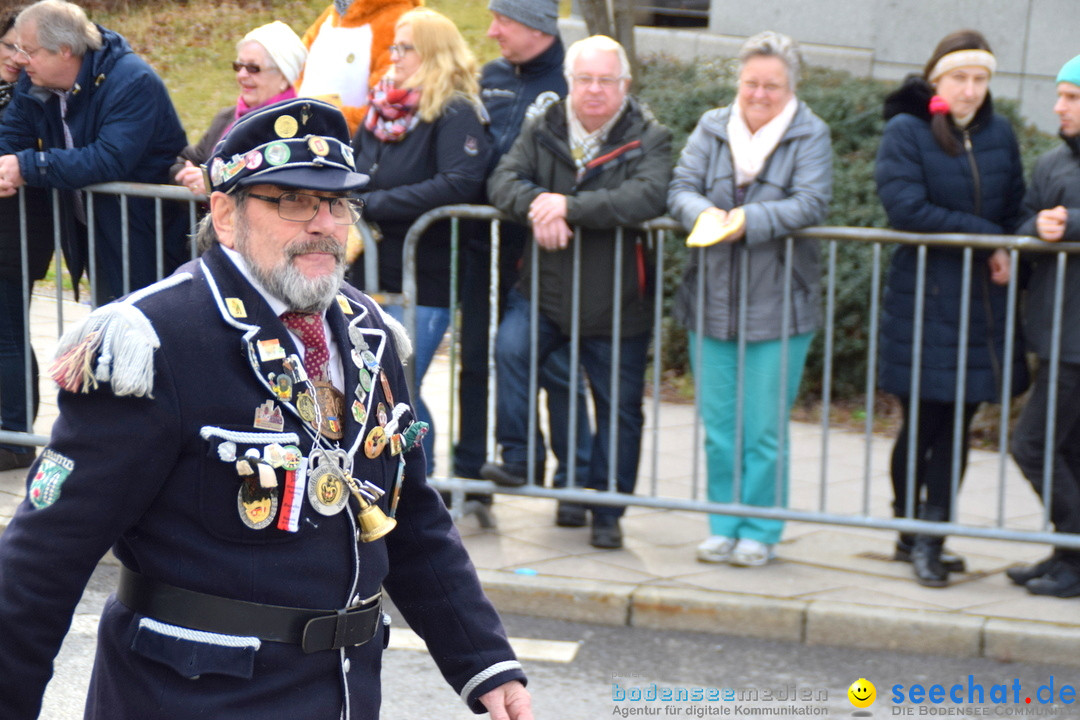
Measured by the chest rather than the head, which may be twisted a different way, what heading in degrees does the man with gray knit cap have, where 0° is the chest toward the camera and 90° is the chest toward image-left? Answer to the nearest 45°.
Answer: approximately 45°

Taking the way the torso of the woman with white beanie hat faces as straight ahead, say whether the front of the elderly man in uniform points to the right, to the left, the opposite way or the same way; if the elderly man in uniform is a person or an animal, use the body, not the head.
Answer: to the left

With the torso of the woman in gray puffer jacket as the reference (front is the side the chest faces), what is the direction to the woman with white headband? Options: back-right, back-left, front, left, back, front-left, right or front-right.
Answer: left

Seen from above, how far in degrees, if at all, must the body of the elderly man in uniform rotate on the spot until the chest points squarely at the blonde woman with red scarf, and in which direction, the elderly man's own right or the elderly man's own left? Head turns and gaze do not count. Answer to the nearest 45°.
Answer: approximately 135° to the elderly man's own left

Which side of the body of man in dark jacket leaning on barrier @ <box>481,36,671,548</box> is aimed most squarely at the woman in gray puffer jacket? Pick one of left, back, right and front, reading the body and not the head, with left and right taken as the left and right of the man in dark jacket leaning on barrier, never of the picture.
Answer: left

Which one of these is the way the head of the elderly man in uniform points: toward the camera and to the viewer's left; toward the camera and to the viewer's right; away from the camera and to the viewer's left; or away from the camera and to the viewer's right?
toward the camera and to the viewer's right

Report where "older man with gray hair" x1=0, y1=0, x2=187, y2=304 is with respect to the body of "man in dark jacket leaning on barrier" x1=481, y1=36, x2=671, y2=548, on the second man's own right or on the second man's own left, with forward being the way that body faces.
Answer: on the second man's own right

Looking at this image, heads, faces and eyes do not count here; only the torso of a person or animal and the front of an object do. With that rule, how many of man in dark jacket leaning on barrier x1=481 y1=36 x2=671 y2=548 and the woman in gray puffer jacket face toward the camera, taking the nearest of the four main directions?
2

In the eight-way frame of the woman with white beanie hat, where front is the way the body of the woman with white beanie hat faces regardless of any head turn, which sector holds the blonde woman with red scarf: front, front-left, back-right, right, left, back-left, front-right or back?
left
